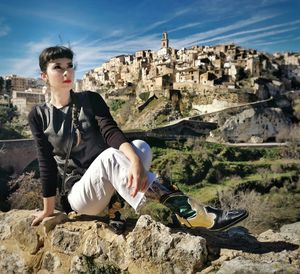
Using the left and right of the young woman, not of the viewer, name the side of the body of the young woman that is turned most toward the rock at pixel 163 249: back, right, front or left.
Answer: front

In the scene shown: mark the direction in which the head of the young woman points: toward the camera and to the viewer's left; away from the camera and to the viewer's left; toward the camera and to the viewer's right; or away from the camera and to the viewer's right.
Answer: toward the camera and to the viewer's right

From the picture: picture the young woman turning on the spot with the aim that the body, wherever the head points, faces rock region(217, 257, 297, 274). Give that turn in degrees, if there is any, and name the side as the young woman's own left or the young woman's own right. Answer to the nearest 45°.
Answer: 0° — they already face it

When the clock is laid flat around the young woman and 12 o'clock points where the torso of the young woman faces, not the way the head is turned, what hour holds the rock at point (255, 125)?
The rock is roughly at 8 o'clock from the young woman.

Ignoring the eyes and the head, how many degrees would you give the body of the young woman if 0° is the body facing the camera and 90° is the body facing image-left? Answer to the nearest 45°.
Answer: approximately 315°
